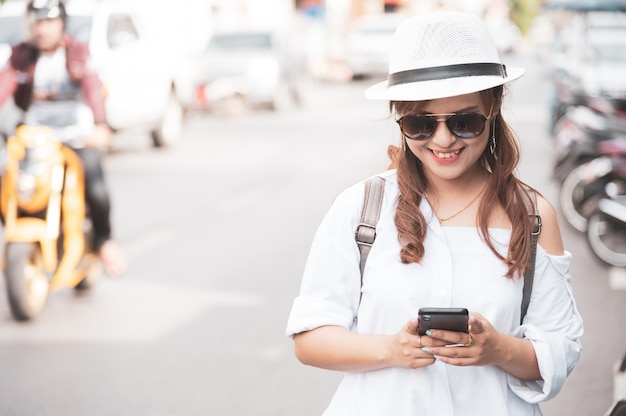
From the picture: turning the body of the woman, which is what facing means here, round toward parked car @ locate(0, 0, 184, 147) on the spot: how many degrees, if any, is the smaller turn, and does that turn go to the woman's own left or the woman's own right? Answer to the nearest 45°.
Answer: approximately 135° to the woman's own right

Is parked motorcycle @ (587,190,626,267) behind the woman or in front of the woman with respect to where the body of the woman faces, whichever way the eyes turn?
behind

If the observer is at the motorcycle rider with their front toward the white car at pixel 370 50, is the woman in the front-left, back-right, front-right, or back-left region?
back-right

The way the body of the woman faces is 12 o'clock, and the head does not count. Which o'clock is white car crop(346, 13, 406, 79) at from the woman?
The white car is roughly at 6 o'clock from the woman.

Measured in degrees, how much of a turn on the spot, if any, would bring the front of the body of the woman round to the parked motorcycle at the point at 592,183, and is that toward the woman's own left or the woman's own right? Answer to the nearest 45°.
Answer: approximately 180°

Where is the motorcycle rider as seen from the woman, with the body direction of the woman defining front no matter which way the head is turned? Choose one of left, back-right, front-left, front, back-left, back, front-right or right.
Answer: back-right

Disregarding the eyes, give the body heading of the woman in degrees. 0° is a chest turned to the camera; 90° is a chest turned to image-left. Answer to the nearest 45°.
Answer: approximately 0°

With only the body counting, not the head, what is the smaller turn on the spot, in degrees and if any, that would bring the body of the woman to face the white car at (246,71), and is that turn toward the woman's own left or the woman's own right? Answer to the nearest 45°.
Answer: approximately 180°

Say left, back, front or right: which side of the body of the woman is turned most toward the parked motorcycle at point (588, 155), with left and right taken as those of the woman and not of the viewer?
back

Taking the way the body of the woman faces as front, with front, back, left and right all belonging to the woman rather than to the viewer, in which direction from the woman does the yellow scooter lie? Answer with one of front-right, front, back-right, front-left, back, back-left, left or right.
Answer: back-right
